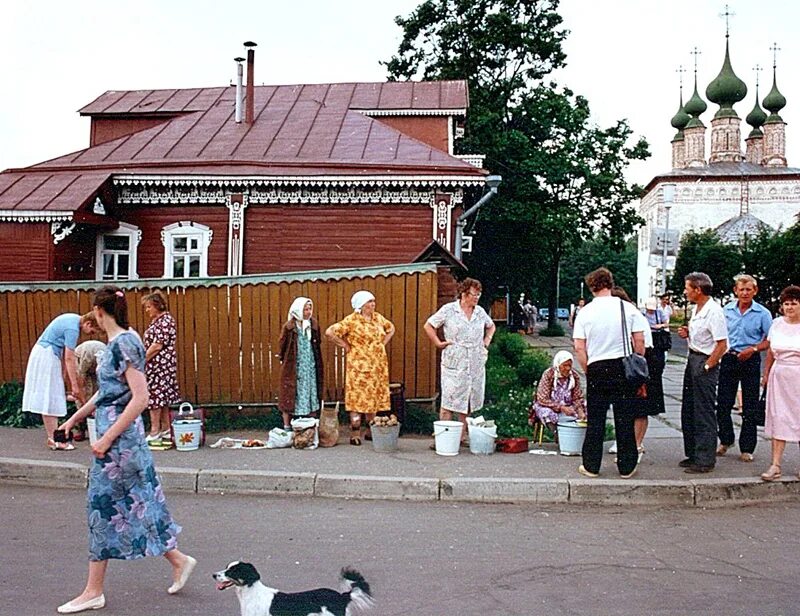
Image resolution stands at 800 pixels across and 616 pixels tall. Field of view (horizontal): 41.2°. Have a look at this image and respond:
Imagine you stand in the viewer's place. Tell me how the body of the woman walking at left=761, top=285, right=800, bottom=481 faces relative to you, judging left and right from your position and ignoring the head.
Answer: facing the viewer and to the left of the viewer

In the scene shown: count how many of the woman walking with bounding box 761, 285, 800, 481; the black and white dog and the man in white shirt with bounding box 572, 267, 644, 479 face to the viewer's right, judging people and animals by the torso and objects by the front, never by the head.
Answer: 0

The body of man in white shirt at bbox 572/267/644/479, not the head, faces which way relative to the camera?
away from the camera

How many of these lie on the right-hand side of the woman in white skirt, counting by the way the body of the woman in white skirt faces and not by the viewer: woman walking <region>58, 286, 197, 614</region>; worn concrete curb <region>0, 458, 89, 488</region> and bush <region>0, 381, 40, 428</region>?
2

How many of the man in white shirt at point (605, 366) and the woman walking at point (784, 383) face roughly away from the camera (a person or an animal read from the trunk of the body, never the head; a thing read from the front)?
1

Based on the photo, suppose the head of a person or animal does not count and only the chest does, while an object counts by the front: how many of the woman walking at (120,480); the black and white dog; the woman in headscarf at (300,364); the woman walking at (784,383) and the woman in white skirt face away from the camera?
0

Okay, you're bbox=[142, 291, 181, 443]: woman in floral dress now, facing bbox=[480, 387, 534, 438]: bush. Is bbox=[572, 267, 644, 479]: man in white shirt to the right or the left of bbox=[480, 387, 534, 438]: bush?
right

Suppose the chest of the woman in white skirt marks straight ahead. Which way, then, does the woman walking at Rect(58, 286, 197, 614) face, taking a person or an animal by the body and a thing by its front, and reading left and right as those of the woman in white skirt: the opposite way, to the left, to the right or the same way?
the opposite way

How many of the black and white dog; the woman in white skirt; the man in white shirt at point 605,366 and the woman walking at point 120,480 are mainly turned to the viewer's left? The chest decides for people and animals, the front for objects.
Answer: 2

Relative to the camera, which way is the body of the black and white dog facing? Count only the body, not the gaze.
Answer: to the viewer's left

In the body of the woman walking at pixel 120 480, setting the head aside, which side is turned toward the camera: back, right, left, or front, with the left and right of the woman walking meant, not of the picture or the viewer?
left

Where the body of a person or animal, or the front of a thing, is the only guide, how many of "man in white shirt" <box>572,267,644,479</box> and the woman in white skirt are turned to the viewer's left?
0

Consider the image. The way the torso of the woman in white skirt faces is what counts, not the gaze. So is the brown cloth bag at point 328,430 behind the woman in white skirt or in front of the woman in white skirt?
in front

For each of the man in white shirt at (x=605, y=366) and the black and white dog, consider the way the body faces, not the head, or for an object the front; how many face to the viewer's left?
1

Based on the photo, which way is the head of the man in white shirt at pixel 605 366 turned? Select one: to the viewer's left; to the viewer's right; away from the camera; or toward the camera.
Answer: away from the camera

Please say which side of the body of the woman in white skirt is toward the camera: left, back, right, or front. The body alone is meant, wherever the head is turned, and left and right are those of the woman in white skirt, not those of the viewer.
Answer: right

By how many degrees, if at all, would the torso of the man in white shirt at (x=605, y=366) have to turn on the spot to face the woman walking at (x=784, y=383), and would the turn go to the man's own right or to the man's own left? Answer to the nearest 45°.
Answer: approximately 90° to the man's own right

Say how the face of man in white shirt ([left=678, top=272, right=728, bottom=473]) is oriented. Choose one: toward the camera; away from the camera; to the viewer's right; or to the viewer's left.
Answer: to the viewer's left
